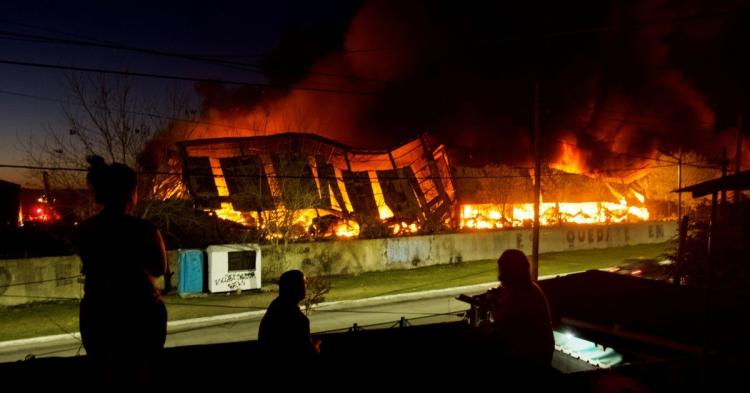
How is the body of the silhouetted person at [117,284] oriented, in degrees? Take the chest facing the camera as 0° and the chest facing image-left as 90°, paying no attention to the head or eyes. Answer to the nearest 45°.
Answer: approximately 225°

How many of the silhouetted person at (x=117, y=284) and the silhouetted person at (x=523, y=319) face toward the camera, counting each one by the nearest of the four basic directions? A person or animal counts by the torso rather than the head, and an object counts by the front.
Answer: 0

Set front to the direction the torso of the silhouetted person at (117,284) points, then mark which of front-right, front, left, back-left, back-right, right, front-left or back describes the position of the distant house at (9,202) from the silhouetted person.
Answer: front-left

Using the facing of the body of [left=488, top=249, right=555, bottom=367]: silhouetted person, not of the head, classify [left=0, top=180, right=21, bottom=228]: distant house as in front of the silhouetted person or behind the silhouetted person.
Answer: in front

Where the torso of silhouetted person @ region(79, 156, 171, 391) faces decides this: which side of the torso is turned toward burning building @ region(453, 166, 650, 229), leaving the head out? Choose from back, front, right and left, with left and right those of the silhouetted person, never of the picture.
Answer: front

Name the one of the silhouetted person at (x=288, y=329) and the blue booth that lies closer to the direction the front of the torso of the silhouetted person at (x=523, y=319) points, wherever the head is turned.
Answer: the blue booth

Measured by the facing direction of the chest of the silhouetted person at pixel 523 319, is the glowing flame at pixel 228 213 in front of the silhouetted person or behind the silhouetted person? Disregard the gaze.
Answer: in front

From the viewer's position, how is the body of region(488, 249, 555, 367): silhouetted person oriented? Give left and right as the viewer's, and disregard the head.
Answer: facing away from the viewer and to the left of the viewer

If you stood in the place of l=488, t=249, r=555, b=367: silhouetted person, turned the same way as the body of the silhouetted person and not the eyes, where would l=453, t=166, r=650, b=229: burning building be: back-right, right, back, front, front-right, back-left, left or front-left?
front-right

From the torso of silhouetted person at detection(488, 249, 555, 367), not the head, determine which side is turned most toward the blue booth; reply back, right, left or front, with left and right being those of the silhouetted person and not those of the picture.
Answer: front

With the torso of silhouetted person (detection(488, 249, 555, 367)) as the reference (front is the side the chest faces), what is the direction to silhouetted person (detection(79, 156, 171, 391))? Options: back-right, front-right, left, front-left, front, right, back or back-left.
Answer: left

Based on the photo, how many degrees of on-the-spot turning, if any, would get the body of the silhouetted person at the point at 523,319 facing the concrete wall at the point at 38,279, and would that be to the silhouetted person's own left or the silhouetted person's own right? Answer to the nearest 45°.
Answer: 0° — they already face it

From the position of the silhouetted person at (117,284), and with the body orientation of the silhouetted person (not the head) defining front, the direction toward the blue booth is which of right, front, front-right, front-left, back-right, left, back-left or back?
front-left
